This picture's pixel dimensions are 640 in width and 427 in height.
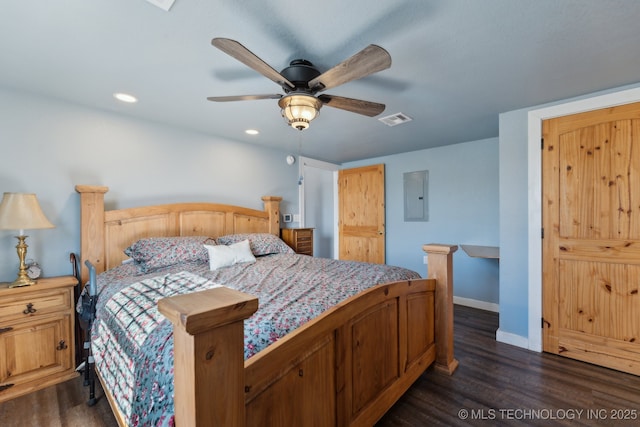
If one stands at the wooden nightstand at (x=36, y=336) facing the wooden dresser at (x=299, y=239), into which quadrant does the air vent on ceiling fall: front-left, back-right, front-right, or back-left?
front-right

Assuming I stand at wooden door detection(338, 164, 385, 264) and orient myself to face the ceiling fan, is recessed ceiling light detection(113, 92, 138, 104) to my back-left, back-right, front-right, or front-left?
front-right

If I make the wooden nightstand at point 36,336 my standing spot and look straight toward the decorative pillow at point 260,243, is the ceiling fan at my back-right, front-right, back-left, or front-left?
front-right

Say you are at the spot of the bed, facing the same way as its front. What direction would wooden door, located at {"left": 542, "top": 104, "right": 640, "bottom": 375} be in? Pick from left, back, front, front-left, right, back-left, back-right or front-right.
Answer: front-left

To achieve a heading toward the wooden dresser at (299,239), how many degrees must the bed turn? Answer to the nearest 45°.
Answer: approximately 135° to its left

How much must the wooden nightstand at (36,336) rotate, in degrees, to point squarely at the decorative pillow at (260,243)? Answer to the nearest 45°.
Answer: approximately 45° to its left

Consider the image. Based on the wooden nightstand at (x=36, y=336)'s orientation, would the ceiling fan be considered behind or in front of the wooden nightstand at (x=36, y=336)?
in front

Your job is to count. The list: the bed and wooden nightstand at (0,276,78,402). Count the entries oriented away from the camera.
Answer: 0

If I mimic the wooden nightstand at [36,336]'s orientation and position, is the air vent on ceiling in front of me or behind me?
in front

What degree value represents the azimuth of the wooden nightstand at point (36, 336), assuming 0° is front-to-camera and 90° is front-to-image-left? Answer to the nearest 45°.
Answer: approximately 315°

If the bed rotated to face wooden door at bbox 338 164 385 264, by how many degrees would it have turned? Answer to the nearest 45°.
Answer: approximately 90° to its left

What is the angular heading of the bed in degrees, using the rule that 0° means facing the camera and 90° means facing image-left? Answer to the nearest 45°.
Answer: approximately 315°

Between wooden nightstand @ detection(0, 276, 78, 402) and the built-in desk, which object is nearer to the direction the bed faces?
the built-in desk
